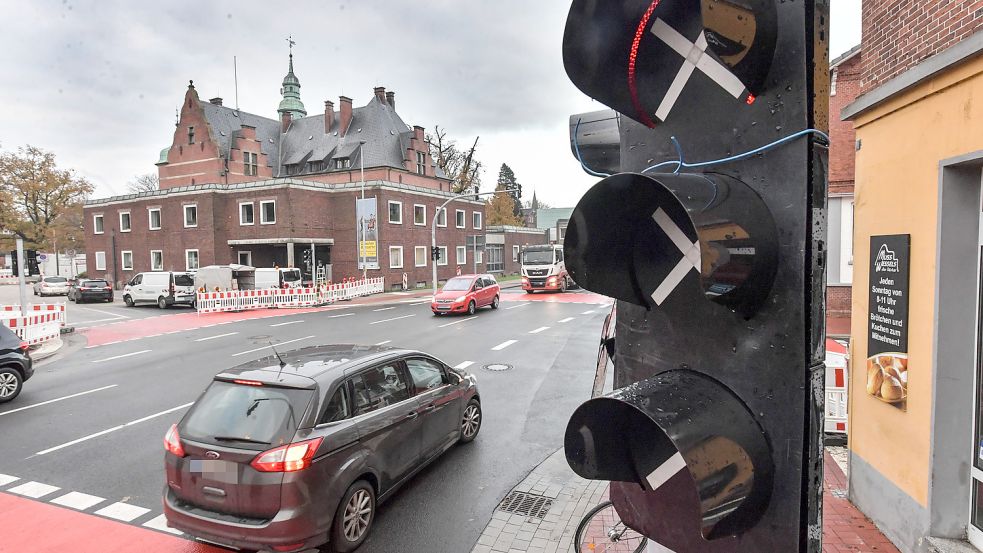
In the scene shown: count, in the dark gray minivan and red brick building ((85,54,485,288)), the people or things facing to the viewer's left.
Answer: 0

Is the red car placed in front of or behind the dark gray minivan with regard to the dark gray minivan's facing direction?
in front

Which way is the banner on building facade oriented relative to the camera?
toward the camera

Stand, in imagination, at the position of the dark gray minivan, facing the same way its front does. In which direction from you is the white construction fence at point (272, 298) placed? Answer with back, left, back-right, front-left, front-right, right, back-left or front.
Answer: front-left

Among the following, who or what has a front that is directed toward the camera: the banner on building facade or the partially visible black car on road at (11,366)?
the banner on building facade

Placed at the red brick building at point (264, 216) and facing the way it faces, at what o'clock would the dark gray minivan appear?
The dark gray minivan is roughly at 12 o'clock from the red brick building.

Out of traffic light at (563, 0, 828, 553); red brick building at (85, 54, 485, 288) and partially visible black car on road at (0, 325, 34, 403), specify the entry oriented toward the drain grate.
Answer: the red brick building

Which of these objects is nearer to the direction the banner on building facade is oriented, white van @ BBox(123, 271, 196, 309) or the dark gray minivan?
the dark gray minivan

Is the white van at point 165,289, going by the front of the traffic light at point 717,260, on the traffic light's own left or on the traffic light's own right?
on the traffic light's own right

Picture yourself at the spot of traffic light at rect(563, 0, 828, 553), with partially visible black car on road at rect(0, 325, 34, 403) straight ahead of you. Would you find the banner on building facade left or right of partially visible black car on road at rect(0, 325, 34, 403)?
right

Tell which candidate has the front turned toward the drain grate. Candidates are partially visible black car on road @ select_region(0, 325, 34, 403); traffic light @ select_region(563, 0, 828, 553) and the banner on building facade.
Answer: the banner on building facade

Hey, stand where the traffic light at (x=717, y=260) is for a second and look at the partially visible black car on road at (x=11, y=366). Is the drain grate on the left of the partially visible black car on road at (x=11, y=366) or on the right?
right

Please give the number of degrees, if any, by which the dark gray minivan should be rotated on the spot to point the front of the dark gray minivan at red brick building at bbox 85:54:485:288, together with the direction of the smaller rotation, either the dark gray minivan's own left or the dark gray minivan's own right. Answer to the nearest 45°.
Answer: approximately 45° to the dark gray minivan's own left

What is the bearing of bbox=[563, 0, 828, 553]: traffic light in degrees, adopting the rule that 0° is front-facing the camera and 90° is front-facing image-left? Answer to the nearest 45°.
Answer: approximately 45°

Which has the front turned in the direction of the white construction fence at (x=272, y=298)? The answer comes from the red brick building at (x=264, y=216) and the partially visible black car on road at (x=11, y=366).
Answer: the red brick building

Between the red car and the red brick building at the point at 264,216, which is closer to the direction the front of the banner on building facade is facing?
the red car

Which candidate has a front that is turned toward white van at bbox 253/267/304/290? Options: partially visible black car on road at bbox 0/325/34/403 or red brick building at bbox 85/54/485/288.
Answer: the red brick building

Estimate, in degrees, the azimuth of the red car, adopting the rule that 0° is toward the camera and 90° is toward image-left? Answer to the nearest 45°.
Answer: approximately 45°
